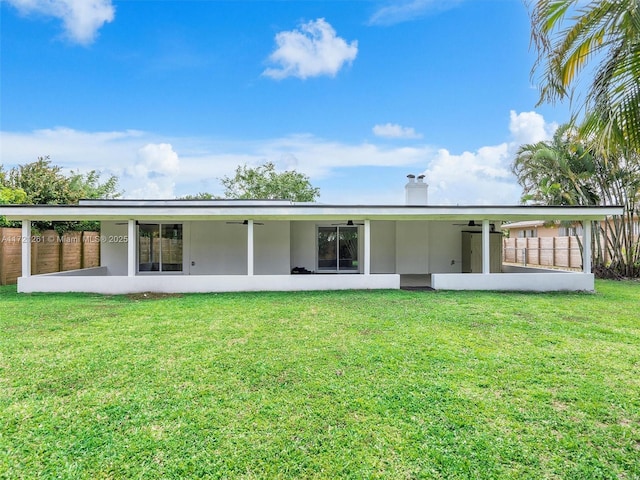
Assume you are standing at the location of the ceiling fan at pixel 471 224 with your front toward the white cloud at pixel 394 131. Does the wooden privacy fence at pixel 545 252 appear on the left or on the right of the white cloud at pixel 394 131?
right

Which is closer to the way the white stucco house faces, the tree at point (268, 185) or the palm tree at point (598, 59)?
the tree

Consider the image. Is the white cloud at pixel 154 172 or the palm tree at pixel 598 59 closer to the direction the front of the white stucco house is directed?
the white cloud

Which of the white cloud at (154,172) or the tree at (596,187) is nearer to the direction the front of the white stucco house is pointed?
the white cloud

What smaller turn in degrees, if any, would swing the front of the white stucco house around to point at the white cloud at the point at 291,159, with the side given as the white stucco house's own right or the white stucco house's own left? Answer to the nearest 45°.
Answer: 0° — it already faces it

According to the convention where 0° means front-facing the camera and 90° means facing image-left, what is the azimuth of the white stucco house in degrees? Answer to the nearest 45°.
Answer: approximately 180°

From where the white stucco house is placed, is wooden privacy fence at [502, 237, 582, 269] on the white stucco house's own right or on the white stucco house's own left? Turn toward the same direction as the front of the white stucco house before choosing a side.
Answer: on the white stucco house's own right

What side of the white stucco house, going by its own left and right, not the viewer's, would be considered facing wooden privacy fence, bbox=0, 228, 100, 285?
left
